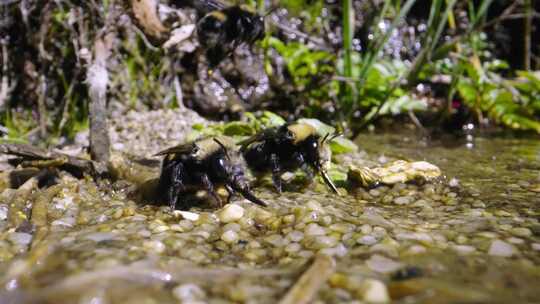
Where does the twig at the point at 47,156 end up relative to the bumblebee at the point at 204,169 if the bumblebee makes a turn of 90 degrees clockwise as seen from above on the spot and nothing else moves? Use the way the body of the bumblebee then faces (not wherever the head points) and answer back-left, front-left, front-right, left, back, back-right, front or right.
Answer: back-right

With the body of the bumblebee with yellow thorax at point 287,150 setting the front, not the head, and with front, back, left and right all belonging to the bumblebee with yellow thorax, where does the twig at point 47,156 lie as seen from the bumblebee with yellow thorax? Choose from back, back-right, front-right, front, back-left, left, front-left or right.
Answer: back

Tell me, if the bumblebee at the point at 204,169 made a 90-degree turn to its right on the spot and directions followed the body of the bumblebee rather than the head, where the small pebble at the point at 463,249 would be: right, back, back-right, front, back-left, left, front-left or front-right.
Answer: front-left

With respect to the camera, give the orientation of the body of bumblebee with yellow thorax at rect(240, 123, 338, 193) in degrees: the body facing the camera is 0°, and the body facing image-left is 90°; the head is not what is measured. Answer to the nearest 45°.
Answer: approximately 270°

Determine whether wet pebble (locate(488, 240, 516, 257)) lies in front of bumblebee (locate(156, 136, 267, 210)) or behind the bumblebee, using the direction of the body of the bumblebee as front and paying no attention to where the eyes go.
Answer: in front

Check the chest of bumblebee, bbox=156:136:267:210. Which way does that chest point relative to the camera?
to the viewer's right
